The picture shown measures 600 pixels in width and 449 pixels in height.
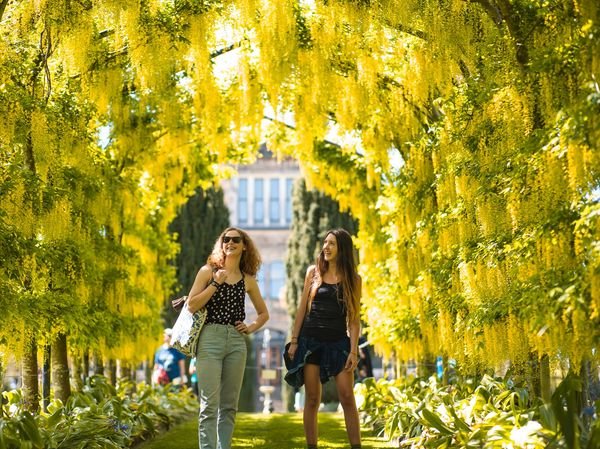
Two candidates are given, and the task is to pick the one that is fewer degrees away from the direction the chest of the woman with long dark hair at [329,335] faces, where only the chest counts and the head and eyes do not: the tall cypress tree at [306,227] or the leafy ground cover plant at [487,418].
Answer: the leafy ground cover plant

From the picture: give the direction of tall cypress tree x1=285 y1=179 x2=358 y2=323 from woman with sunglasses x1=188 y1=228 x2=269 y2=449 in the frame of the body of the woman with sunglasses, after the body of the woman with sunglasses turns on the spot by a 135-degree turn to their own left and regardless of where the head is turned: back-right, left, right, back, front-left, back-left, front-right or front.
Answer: front-left

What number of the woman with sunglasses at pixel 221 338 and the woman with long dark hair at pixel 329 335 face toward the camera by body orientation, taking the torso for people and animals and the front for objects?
2

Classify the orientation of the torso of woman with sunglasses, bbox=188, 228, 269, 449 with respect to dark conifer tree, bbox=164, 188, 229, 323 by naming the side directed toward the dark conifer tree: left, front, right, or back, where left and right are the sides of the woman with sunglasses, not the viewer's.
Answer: back

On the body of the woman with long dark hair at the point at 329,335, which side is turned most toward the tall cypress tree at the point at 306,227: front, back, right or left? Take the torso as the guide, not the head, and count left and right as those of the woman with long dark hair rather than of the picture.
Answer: back

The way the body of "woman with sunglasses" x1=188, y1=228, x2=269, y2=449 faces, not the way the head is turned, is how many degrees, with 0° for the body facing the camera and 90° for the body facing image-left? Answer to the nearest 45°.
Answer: approximately 0°

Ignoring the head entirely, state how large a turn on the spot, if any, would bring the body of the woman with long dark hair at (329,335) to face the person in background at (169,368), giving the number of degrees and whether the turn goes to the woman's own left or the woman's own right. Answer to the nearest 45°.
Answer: approximately 180°

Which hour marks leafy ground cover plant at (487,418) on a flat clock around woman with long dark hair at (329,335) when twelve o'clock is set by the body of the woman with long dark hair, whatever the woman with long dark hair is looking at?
The leafy ground cover plant is roughly at 9 o'clock from the woman with long dark hair.

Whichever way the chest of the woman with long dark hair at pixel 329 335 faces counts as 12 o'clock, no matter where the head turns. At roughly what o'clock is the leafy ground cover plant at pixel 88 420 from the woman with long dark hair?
The leafy ground cover plant is roughly at 4 o'clock from the woman with long dark hair.

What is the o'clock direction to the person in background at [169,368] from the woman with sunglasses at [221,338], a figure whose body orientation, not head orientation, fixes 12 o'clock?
The person in background is roughly at 6 o'clock from the woman with sunglasses.

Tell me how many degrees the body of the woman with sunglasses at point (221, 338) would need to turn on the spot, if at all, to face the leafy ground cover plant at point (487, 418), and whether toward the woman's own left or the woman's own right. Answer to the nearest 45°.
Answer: approximately 90° to the woman's own left

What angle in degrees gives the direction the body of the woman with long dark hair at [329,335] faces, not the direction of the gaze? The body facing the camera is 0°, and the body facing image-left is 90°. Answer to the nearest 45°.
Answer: approximately 0°
